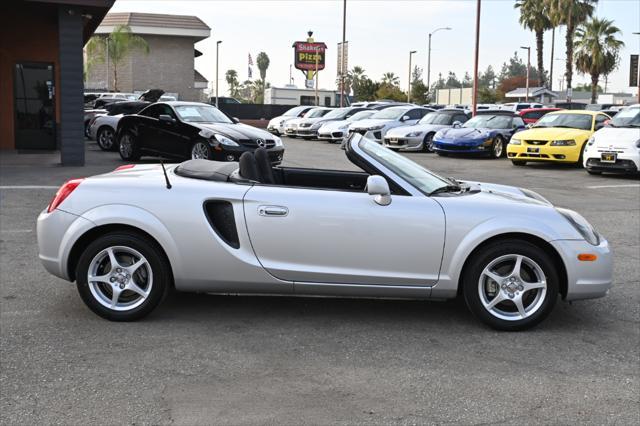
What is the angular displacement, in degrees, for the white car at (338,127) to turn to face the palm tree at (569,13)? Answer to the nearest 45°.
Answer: approximately 180°

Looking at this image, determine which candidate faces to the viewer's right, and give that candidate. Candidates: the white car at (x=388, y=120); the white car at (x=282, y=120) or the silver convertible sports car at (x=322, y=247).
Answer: the silver convertible sports car

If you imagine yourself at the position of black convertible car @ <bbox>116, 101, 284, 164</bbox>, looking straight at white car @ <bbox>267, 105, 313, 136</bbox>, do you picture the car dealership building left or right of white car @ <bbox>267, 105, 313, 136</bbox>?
left

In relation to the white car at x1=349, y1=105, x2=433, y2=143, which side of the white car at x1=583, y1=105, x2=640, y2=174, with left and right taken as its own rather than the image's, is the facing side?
right

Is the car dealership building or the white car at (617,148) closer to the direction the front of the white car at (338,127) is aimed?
the car dealership building

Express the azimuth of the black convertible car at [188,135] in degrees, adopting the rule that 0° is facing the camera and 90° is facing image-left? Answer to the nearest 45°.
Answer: approximately 315°

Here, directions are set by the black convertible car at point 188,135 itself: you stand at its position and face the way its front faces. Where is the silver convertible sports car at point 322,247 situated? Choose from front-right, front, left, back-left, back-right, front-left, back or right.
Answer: front-right

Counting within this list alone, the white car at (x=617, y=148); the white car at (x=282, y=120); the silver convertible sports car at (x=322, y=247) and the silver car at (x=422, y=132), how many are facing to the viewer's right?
1

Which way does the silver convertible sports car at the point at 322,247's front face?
to the viewer's right

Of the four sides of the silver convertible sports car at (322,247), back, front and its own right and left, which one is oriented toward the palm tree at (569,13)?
left

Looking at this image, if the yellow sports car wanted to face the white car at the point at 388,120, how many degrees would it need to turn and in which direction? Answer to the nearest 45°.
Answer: approximately 90° to its right

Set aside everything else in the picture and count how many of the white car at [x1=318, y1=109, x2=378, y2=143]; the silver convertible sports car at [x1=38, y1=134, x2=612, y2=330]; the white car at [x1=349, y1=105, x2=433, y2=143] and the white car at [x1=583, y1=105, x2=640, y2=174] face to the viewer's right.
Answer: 1

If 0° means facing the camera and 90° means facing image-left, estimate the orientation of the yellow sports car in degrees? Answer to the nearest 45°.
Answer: approximately 45°

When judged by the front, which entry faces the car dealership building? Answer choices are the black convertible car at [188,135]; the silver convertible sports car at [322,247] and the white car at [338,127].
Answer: the white car

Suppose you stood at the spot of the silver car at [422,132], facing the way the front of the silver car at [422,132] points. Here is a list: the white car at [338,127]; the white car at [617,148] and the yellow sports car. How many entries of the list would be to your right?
1

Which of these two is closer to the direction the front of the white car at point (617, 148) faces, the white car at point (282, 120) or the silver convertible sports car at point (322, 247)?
the silver convertible sports car

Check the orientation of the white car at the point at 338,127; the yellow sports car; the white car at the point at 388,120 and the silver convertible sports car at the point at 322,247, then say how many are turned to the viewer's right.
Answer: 1
